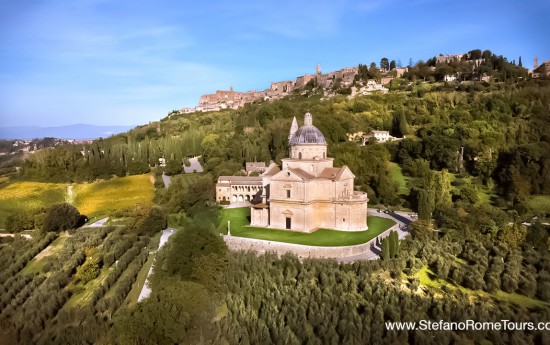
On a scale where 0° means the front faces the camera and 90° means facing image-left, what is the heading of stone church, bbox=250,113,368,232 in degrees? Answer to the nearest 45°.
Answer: approximately 135°

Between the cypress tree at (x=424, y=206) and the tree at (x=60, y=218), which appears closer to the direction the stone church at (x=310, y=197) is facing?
the tree

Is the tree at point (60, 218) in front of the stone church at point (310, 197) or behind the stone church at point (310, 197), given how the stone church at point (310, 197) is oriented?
in front

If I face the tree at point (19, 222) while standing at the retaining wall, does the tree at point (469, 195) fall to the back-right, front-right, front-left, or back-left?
back-right

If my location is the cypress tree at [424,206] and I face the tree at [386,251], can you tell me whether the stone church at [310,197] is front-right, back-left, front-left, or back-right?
front-right

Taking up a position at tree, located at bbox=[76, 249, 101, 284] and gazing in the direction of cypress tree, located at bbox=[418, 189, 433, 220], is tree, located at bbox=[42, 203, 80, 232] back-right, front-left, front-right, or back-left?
back-left

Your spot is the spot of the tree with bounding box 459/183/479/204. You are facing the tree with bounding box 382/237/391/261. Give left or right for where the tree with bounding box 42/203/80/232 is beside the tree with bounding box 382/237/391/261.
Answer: right

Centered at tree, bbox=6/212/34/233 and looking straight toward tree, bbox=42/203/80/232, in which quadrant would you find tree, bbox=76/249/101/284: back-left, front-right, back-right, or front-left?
front-right

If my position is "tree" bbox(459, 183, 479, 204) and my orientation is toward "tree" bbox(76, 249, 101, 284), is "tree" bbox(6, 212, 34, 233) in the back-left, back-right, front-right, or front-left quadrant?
front-right
